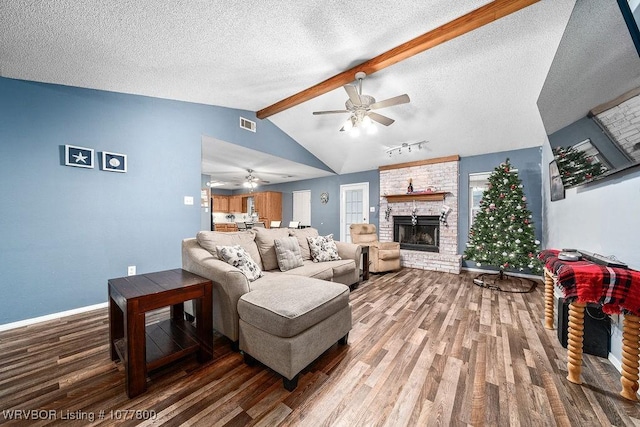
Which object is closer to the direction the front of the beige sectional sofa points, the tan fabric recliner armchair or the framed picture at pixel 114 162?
the tan fabric recliner armchair

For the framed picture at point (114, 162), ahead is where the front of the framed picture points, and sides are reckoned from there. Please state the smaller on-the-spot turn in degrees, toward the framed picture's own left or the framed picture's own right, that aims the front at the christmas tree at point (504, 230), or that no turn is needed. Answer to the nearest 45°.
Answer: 0° — it already faces it

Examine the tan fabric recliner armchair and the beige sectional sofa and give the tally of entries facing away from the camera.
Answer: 0

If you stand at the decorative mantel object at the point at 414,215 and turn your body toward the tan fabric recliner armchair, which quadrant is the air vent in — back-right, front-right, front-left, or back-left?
front-right

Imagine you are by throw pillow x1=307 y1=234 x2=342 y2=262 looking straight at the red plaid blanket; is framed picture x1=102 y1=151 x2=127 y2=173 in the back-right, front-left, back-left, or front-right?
back-right

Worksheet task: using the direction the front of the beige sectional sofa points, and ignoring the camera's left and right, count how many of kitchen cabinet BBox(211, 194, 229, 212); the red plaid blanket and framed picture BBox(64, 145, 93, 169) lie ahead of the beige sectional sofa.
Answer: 1

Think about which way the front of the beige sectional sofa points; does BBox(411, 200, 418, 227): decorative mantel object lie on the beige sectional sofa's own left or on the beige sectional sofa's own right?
on the beige sectional sofa's own left

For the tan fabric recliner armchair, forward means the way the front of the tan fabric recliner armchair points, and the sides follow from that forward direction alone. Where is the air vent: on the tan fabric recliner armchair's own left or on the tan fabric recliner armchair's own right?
on the tan fabric recliner armchair's own right

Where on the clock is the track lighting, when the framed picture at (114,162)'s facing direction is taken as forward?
The track lighting is roughly at 11 o'clock from the framed picture.

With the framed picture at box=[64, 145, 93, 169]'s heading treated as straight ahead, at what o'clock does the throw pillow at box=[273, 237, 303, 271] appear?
The throw pillow is roughly at 12 o'clock from the framed picture.

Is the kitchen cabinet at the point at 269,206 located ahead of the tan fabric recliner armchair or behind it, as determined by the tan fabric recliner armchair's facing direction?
behind

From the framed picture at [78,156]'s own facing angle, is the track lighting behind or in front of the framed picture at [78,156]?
in front

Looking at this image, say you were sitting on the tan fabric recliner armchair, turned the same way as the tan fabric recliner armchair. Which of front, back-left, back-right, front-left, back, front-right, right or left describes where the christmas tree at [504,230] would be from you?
front-left

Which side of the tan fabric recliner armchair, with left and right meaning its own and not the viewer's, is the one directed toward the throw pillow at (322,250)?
right

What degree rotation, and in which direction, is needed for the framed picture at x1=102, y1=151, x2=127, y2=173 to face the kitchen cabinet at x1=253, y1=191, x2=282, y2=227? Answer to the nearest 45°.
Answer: approximately 90° to its left

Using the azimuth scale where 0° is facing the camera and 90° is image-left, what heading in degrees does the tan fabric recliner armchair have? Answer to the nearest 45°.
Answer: approximately 315°

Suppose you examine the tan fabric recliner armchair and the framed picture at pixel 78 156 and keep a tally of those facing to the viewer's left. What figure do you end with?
0

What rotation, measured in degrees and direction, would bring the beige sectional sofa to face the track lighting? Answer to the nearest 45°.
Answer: approximately 90° to its left

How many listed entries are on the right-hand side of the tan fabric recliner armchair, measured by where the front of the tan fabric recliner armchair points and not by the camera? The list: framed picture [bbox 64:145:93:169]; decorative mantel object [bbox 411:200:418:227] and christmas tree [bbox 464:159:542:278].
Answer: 1

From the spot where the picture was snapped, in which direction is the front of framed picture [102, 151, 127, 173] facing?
facing the viewer and to the right of the viewer

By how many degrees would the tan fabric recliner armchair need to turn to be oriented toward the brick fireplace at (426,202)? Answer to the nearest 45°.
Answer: approximately 90° to its left
